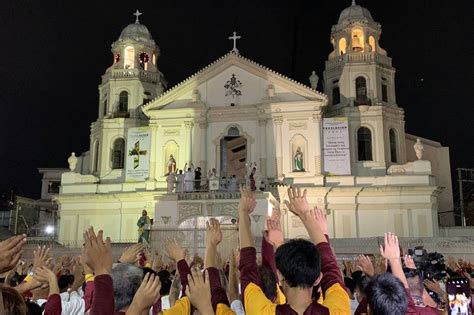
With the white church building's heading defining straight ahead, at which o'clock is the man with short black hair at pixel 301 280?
The man with short black hair is roughly at 12 o'clock from the white church building.

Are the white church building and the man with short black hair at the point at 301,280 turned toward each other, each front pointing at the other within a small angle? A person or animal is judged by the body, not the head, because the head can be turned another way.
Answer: yes

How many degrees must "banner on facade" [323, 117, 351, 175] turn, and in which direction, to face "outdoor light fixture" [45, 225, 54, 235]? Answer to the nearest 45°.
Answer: approximately 90° to its right

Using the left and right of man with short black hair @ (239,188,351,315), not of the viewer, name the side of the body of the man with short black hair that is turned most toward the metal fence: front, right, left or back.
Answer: front

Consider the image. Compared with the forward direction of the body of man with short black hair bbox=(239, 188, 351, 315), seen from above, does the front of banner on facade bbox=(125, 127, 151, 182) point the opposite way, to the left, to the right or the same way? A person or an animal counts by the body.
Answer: the opposite way

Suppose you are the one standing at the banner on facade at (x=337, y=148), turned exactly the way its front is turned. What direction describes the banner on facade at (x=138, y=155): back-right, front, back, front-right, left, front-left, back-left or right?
right

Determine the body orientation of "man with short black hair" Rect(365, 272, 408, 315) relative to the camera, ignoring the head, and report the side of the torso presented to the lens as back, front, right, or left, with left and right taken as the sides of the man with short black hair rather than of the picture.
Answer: back

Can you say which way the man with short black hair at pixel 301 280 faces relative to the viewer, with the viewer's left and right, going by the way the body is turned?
facing away from the viewer

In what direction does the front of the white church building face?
toward the camera

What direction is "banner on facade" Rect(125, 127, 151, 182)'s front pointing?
toward the camera

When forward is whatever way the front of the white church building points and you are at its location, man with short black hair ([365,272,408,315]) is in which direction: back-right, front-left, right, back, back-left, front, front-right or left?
front

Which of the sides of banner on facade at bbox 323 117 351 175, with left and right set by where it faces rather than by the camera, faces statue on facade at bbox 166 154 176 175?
right
